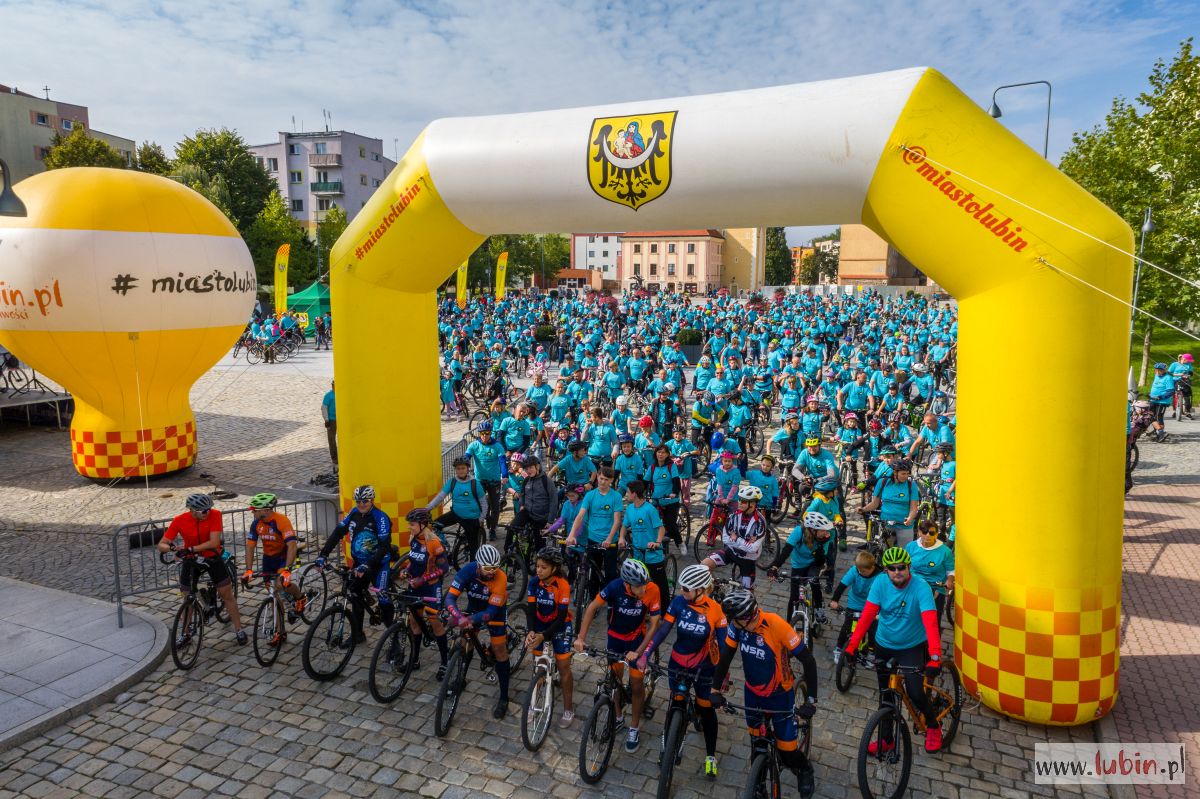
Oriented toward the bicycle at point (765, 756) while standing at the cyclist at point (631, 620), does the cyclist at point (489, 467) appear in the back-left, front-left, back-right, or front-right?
back-left

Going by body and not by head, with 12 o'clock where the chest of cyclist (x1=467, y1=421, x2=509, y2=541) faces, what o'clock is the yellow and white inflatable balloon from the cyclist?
The yellow and white inflatable balloon is roughly at 4 o'clock from the cyclist.

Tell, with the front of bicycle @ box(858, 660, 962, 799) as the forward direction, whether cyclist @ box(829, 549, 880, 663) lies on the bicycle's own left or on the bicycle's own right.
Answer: on the bicycle's own right

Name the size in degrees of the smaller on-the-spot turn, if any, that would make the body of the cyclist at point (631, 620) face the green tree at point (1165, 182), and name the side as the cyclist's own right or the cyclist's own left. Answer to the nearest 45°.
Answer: approximately 135° to the cyclist's own left

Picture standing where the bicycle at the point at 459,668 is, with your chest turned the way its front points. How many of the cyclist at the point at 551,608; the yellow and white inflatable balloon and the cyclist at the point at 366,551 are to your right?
2

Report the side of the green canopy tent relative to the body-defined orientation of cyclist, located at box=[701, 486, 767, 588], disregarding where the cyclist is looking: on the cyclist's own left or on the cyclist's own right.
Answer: on the cyclist's own right

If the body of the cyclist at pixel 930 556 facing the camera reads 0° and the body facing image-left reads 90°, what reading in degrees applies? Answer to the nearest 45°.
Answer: approximately 0°

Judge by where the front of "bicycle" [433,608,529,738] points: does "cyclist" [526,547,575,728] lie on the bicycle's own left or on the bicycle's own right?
on the bicycle's own left

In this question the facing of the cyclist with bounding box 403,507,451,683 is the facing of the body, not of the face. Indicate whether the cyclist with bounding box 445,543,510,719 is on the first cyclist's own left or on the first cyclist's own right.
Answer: on the first cyclist's own left

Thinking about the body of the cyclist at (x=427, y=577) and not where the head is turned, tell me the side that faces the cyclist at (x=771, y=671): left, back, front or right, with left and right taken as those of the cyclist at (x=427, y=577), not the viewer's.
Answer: left

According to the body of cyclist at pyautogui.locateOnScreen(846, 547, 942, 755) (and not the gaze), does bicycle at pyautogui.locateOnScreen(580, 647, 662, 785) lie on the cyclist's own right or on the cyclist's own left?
on the cyclist's own right
